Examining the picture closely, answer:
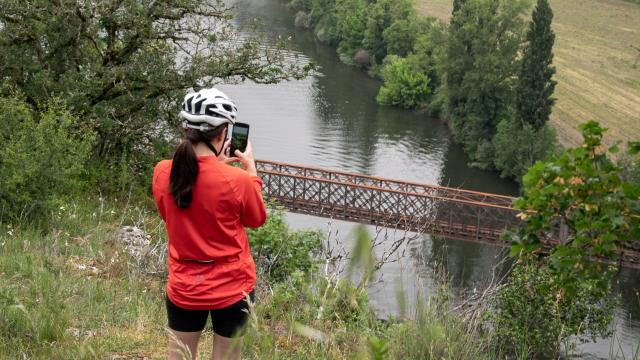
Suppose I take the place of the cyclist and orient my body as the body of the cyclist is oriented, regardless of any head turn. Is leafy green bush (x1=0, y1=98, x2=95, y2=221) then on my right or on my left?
on my left

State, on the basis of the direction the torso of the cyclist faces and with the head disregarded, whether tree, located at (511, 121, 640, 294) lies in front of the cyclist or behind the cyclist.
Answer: in front

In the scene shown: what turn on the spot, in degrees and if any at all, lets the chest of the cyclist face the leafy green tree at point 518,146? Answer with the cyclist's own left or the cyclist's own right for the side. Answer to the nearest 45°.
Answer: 0° — they already face it

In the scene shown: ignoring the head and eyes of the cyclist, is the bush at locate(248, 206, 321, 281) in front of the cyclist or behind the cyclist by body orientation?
in front

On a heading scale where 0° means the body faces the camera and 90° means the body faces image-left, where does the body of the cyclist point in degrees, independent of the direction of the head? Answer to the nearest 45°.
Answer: approximately 225°

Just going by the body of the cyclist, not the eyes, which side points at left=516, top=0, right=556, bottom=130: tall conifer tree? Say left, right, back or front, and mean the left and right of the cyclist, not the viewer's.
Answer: front

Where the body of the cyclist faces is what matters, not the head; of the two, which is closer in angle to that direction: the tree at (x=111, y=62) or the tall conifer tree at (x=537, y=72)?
the tall conifer tree

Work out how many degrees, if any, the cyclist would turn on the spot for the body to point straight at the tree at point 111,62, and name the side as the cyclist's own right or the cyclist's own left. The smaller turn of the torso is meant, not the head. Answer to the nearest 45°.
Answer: approximately 45° to the cyclist's own left
